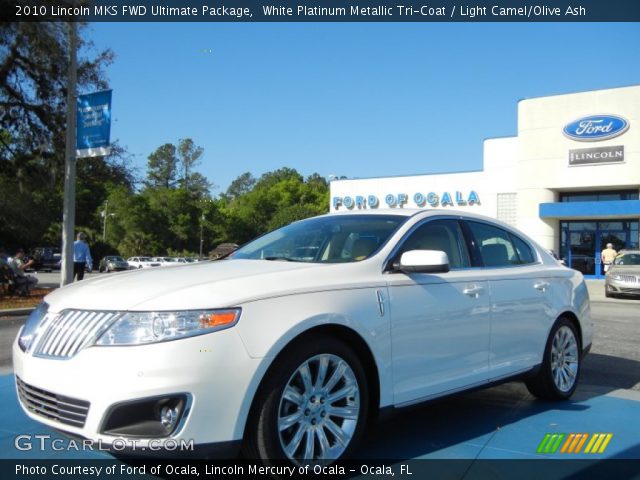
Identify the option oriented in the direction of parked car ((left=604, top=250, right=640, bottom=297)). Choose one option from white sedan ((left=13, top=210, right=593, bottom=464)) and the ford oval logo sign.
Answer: the ford oval logo sign

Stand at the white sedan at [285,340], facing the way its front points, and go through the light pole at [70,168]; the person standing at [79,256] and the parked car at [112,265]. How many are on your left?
0

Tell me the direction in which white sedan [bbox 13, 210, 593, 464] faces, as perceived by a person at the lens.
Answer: facing the viewer and to the left of the viewer

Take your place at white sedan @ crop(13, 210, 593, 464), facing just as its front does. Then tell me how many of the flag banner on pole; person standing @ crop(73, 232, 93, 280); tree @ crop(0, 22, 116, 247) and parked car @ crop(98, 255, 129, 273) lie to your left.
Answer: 0

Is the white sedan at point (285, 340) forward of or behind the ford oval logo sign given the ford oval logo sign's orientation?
forward

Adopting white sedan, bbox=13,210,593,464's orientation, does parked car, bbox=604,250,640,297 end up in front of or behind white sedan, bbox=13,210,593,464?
behind

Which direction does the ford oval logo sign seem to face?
toward the camera

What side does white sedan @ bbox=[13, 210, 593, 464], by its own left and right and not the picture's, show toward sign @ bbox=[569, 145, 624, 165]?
back

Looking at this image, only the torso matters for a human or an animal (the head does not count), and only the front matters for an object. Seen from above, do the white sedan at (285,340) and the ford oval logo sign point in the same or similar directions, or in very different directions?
same or similar directions

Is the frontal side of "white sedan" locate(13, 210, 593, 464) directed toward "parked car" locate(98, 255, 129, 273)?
no

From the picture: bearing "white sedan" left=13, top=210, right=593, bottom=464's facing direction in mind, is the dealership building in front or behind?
behind

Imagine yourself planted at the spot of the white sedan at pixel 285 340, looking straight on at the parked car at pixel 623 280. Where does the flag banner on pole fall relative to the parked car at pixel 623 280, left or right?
left

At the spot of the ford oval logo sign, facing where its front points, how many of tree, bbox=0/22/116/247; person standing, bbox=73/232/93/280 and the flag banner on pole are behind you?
0

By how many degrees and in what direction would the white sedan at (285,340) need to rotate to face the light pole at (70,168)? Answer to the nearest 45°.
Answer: approximately 90° to its right

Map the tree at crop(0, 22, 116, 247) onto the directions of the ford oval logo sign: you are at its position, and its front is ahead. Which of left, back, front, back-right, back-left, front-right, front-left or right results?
front-right

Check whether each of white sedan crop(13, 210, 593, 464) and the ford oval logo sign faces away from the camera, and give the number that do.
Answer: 0

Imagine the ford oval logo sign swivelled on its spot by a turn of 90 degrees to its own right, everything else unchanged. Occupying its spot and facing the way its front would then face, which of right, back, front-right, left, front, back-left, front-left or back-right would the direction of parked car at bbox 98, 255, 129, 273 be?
front
